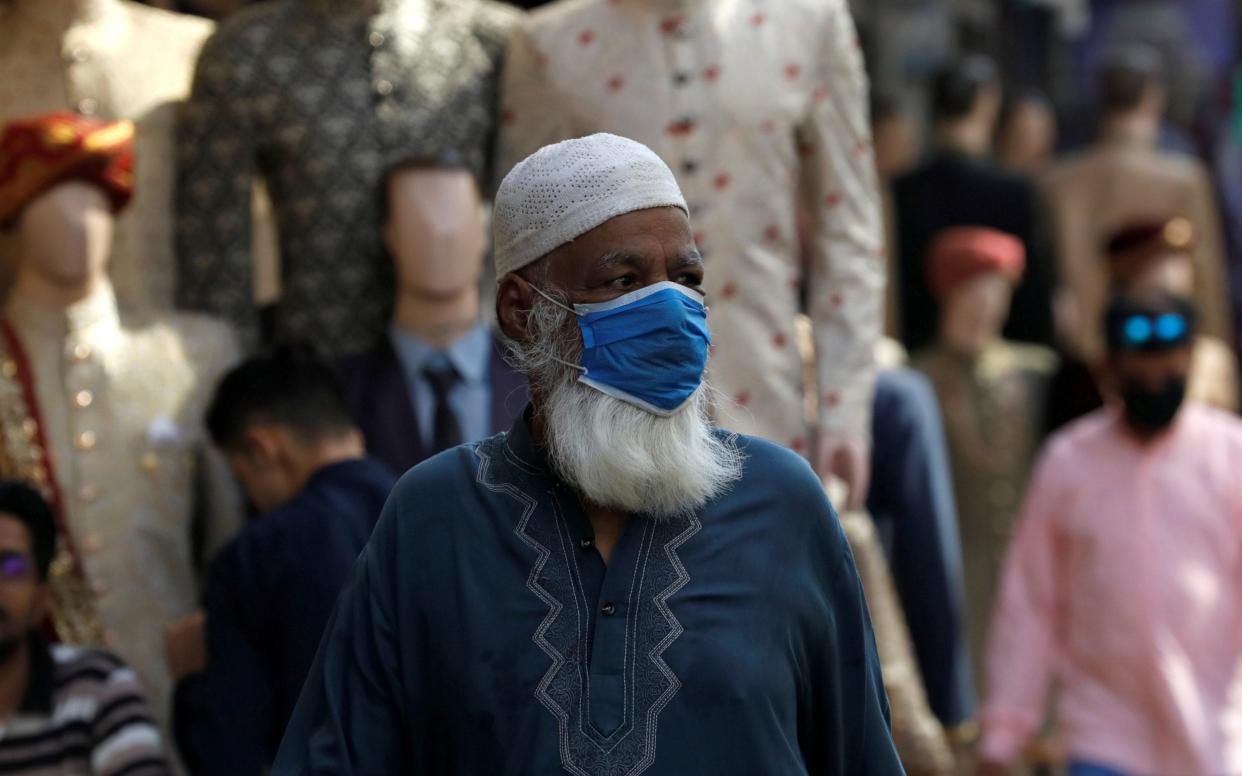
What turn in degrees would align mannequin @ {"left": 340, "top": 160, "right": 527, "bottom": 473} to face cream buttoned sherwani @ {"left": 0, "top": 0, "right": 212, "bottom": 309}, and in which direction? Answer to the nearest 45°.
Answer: approximately 135° to its right

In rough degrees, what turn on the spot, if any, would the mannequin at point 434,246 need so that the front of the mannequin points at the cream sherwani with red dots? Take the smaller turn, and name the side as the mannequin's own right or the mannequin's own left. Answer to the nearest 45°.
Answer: approximately 90° to the mannequin's own left

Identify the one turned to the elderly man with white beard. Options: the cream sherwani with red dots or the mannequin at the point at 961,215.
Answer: the cream sherwani with red dots

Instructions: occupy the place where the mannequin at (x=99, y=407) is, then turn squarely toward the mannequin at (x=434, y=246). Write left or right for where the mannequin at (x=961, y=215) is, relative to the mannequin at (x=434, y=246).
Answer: left

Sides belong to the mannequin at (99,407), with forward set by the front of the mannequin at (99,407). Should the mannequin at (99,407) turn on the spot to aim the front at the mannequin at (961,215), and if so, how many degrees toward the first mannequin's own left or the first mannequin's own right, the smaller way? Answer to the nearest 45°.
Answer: approximately 135° to the first mannequin's own left

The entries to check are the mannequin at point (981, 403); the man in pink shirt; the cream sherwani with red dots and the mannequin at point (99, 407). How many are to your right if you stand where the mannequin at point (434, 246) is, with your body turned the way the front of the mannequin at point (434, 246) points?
1

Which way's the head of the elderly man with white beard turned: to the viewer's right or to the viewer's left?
to the viewer's right

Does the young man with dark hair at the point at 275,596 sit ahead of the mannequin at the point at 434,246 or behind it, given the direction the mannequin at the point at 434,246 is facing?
ahead

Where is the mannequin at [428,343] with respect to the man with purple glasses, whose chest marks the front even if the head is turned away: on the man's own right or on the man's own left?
on the man's own left
